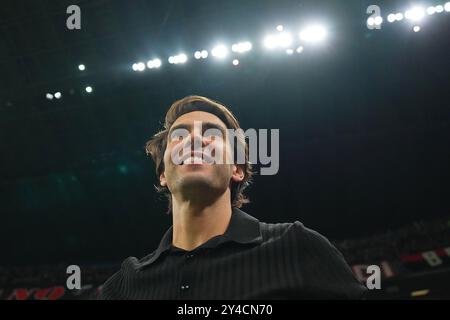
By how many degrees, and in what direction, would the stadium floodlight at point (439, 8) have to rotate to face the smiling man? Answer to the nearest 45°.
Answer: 0° — it already faces them

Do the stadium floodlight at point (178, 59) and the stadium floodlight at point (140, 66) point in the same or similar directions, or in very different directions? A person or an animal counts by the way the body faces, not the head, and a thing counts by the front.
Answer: same or similar directions

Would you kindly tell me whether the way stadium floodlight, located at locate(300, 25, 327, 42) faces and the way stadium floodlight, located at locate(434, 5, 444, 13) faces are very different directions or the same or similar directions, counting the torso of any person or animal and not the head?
same or similar directions

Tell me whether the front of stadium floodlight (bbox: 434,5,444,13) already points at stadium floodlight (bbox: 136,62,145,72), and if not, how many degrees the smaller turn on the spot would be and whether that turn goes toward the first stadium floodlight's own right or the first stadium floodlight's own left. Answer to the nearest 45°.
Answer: approximately 90° to the first stadium floodlight's own right

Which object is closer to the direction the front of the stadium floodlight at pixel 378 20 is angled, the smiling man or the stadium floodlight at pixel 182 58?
the smiling man

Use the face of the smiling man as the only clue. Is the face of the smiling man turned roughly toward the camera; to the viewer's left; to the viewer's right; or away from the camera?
toward the camera

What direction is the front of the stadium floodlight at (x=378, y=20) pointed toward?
toward the camera

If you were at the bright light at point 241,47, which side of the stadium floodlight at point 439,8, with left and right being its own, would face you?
right

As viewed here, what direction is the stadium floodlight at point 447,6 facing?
toward the camera

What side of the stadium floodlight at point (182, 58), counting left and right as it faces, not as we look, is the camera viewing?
front

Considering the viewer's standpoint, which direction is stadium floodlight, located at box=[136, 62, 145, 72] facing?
facing the viewer

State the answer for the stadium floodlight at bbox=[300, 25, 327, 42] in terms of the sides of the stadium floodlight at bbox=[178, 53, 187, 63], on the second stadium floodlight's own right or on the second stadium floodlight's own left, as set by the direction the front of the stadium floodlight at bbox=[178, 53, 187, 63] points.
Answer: on the second stadium floodlight's own left
